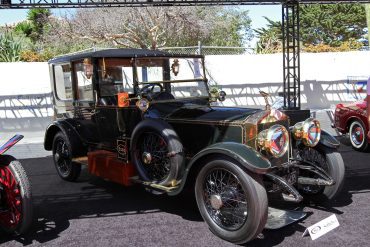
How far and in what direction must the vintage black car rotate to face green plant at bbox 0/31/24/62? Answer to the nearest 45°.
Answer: approximately 180°

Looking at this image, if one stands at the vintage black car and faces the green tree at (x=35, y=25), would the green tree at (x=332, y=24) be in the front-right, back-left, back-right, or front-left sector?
front-right

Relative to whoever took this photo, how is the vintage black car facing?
facing the viewer and to the right of the viewer

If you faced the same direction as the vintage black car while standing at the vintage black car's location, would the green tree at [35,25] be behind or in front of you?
behind

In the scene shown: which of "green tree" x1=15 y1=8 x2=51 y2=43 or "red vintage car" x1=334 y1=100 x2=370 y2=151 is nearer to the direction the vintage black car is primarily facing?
the red vintage car

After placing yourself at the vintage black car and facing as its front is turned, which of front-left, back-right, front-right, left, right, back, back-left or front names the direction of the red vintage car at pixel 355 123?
left

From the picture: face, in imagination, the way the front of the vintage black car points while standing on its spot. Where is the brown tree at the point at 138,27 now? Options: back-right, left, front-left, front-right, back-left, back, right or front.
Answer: back-left

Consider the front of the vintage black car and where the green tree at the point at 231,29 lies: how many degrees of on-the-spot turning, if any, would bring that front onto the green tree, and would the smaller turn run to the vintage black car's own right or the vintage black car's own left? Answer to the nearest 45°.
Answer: approximately 135° to the vintage black car's own left

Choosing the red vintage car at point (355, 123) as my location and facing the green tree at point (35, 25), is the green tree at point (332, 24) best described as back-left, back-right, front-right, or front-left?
front-right
